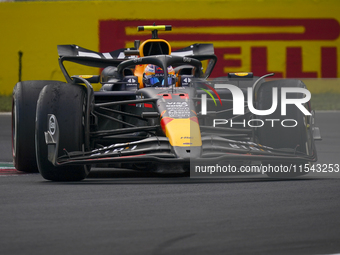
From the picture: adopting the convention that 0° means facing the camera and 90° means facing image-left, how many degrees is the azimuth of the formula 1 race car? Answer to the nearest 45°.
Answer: approximately 0°
